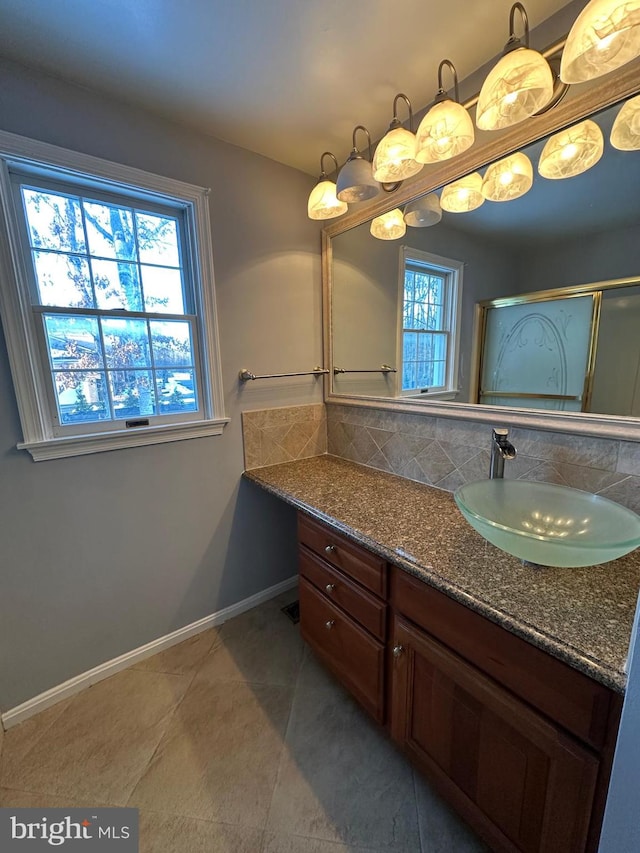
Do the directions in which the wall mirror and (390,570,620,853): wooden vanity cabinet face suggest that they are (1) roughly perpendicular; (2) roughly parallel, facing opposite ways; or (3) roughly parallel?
roughly parallel

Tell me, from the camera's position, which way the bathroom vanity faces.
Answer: facing the viewer and to the left of the viewer

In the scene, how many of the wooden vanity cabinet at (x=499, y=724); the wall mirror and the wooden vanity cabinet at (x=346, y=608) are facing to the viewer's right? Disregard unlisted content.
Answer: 0

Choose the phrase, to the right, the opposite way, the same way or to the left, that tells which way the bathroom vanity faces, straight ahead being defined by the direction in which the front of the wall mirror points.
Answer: the same way

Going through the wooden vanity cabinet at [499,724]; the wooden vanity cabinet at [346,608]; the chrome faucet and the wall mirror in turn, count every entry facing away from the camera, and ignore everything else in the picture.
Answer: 0

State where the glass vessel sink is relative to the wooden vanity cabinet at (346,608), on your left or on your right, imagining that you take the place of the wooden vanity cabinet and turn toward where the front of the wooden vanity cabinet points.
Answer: on your left
